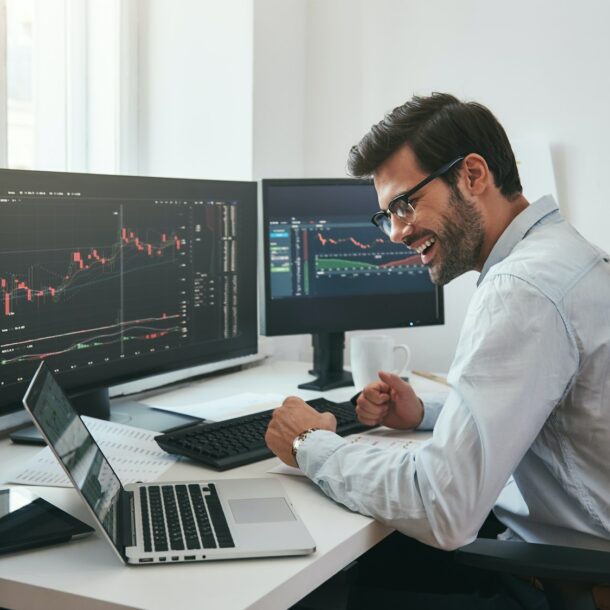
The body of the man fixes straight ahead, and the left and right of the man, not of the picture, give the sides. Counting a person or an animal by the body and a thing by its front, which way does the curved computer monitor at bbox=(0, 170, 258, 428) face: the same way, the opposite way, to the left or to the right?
the opposite way

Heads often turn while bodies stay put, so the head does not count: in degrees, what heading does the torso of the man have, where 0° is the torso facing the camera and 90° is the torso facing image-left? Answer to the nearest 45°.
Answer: approximately 90°

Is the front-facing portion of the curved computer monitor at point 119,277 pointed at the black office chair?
yes

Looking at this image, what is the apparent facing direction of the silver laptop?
to the viewer's right

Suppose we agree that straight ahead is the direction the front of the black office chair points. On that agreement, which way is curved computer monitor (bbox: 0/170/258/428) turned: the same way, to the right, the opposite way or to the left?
the opposite way

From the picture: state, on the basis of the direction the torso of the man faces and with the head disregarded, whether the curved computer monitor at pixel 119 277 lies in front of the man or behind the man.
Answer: in front

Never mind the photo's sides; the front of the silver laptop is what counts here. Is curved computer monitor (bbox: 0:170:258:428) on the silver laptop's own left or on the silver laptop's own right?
on the silver laptop's own left

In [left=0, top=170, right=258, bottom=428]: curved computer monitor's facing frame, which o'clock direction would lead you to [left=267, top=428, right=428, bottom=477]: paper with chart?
The paper with chart is roughly at 11 o'clock from the curved computer monitor.

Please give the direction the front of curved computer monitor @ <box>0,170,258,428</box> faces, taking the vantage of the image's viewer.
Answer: facing the viewer and to the right of the viewer

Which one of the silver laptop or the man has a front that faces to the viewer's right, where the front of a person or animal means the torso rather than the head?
the silver laptop

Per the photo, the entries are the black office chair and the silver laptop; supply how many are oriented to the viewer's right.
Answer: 1

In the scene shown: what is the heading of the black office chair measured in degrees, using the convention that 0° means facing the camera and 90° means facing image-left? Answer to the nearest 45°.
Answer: approximately 90°
